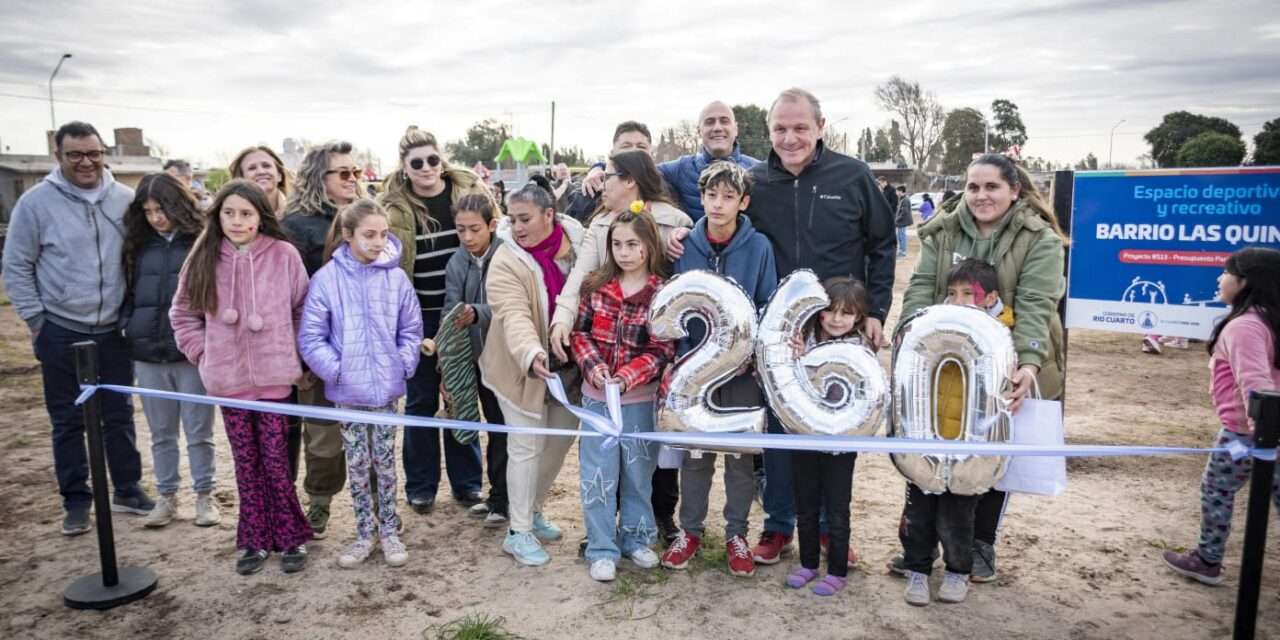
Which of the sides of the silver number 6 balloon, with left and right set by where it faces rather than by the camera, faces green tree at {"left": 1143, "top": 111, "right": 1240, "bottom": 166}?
back

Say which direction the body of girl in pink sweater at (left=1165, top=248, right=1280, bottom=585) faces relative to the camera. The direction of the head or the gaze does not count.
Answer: to the viewer's left

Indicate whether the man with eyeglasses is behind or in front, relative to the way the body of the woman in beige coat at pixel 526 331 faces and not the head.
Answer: behind

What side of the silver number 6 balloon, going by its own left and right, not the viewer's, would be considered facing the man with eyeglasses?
right

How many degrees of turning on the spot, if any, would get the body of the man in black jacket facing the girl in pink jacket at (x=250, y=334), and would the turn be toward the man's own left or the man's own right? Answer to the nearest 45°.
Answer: approximately 90° to the man's own right

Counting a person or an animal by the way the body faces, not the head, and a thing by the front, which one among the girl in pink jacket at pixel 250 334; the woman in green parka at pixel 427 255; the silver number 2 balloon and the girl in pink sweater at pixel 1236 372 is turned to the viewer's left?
the girl in pink sweater

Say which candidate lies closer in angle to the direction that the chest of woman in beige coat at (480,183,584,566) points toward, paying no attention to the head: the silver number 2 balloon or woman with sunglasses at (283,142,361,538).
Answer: the silver number 2 balloon

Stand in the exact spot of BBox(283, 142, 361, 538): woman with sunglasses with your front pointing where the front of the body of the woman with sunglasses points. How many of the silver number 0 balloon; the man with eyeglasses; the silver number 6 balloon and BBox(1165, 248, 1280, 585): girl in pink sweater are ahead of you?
3

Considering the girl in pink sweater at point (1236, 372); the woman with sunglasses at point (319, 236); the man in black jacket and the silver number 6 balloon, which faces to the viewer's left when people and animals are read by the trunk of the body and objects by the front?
the girl in pink sweater
